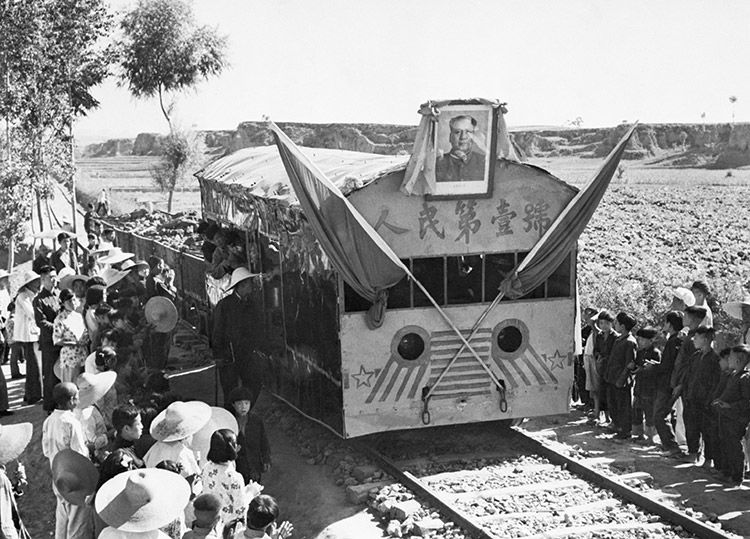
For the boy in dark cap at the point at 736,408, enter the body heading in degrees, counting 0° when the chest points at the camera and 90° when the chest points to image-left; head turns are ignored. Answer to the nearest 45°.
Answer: approximately 90°

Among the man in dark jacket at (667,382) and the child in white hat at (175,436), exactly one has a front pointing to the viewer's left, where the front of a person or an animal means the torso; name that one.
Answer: the man in dark jacket

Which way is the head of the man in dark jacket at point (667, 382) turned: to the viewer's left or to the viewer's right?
to the viewer's left

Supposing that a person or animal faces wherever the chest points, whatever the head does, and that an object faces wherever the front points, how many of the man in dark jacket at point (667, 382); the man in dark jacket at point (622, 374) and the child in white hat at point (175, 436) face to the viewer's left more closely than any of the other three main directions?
2

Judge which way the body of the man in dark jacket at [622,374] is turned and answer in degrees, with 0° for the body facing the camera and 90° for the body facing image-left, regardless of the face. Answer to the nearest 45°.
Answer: approximately 90°

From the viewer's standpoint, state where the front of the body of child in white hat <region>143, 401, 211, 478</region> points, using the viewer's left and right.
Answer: facing away from the viewer and to the right of the viewer

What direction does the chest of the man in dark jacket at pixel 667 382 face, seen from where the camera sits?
to the viewer's left

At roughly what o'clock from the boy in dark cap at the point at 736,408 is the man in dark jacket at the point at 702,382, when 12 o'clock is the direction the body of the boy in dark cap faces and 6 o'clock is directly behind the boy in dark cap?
The man in dark jacket is roughly at 2 o'clock from the boy in dark cap.

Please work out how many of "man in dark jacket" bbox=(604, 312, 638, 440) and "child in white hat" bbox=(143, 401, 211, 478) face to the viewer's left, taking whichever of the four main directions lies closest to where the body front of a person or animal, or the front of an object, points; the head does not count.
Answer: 1

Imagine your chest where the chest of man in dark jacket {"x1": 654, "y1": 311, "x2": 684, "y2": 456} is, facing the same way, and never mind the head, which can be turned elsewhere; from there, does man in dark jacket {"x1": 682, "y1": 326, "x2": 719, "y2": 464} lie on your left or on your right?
on your left

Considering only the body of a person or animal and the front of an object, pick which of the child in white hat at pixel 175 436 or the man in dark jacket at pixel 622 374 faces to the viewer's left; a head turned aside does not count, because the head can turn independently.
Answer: the man in dark jacket

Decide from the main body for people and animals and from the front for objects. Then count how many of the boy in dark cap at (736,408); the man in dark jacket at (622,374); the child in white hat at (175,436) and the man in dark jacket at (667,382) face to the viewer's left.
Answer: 3

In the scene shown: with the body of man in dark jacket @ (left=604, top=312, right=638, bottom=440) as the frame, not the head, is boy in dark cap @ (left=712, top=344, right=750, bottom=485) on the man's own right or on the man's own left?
on the man's own left
